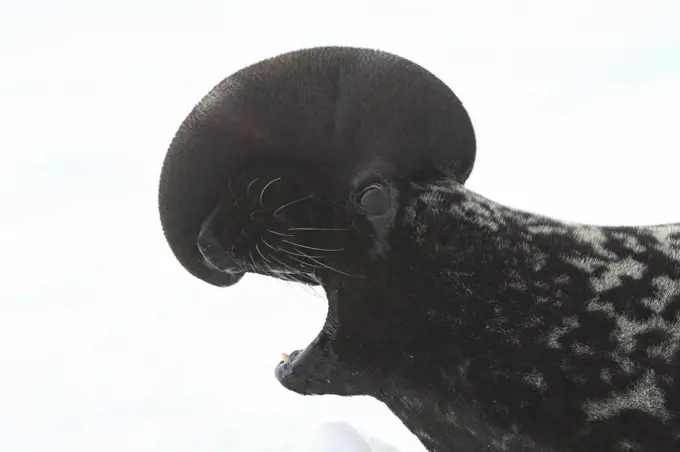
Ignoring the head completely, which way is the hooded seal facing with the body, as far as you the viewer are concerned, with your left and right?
facing to the left of the viewer
